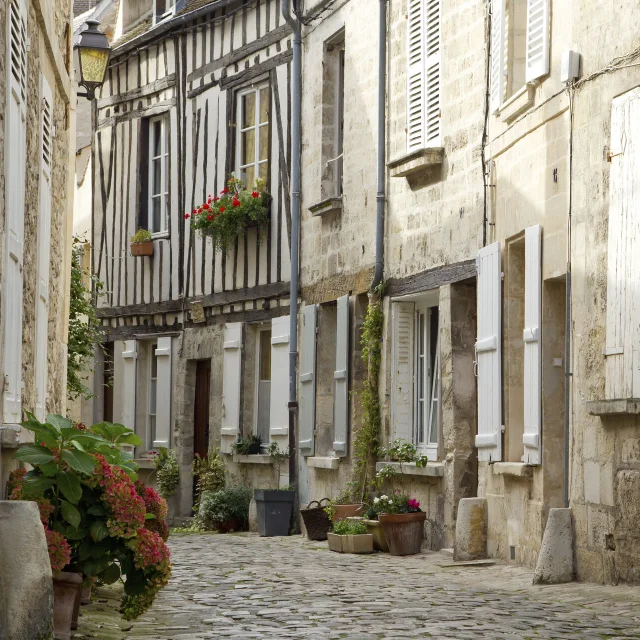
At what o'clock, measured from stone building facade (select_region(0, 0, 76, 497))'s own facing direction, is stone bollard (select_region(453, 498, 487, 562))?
The stone bollard is roughly at 11 o'clock from the stone building facade.

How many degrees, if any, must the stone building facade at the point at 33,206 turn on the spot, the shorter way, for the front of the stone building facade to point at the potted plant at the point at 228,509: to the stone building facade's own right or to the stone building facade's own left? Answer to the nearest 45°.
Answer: approximately 90° to the stone building facade's own left

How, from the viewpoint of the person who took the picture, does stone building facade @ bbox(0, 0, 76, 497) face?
facing to the right of the viewer

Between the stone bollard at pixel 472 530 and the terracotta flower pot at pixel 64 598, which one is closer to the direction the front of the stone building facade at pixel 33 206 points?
the stone bollard

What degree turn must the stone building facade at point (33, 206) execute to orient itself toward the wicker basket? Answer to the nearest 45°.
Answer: approximately 45° to its left

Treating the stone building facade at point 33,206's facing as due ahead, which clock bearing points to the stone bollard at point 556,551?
The stone bollard is roughly at 12 o'clock from the stone building facade.

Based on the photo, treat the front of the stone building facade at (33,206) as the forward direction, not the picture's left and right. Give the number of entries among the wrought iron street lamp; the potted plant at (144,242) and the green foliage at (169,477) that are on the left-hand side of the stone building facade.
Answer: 3

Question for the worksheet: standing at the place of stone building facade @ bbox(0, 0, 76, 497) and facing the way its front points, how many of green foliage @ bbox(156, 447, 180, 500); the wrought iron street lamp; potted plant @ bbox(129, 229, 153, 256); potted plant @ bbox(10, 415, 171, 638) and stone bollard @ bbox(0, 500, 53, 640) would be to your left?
3

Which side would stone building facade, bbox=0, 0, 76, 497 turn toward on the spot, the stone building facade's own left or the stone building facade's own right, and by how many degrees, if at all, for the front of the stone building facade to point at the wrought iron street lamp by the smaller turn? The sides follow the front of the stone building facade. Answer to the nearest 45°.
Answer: approximately 90° to the stone building facade's own left

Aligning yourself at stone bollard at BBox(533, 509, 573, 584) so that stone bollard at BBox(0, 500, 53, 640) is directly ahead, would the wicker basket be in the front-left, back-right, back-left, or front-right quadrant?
back-right

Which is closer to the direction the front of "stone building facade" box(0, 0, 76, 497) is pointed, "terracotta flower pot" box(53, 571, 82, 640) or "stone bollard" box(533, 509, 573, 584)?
the stone bollard

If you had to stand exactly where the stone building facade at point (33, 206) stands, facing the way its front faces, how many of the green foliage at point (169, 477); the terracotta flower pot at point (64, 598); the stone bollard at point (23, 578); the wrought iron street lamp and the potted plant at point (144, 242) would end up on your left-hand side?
3
